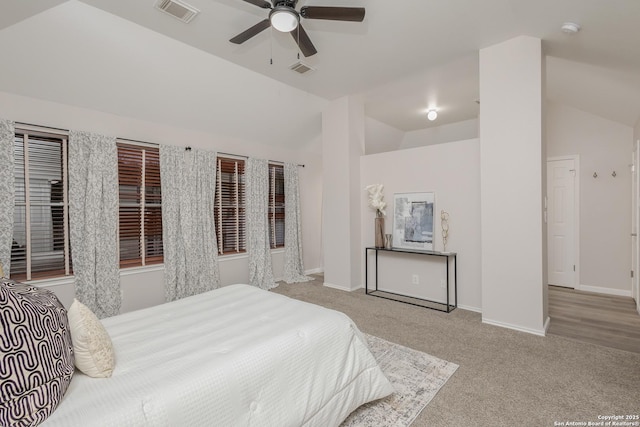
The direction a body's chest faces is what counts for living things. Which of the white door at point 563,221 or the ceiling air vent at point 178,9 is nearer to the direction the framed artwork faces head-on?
the ceiling air vent

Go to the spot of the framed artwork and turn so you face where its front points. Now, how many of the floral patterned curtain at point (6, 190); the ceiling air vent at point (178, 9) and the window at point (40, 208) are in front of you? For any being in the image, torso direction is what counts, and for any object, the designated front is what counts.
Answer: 3

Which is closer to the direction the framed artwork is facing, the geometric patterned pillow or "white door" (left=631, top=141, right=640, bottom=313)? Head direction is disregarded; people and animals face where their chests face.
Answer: the geometric patterned pillow

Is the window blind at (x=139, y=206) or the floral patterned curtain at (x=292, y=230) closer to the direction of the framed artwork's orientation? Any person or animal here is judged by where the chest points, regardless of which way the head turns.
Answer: the window blind

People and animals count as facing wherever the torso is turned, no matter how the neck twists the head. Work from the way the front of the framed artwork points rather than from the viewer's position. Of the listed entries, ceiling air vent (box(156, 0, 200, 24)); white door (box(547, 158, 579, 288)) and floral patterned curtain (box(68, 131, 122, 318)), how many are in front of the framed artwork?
2

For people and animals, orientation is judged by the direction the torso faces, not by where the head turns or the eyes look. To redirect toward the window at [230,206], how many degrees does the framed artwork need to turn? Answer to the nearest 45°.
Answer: approximately 45° to its right

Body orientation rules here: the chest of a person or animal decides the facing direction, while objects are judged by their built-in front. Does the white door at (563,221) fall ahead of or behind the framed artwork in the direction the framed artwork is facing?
behind

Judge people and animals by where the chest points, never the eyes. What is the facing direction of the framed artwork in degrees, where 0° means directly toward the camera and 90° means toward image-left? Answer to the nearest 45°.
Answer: approximately 45°

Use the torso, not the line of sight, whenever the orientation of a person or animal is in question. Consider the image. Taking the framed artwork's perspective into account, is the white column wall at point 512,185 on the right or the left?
on its left
